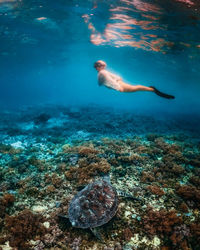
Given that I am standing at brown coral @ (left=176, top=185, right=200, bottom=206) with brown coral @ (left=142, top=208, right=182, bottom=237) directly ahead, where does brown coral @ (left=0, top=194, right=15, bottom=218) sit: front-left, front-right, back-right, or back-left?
front-right

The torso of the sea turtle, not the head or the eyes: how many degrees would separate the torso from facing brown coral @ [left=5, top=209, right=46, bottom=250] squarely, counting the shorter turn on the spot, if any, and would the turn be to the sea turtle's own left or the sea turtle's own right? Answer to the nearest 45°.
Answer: approximately 135° to the sea turtle's own left

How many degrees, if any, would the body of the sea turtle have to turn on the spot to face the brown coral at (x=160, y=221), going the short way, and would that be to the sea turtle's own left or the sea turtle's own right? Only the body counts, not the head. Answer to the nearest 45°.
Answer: approximately 45° to the sea turtle's own right

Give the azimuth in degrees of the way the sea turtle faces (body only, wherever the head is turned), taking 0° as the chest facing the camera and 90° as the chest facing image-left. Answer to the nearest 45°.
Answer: approximately 225°

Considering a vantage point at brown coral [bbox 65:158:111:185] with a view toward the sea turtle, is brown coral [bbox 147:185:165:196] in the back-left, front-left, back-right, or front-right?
front-left

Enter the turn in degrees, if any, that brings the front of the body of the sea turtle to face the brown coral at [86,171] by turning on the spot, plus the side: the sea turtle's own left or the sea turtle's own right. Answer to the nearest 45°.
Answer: approximately 45° to the sea turtle's own left

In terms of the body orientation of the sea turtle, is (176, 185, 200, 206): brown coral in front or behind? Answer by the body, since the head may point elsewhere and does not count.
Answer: in front
